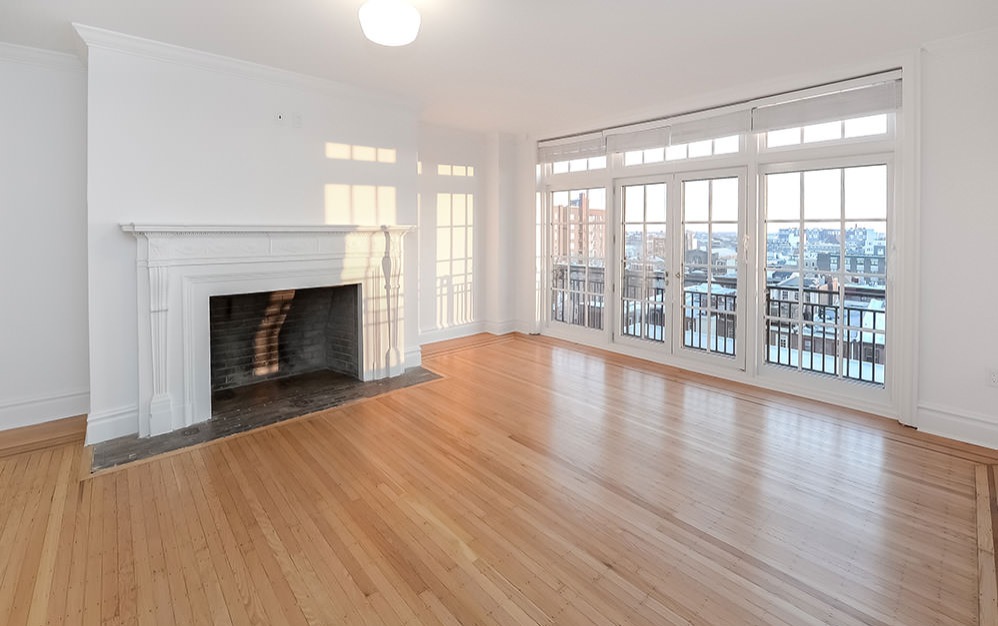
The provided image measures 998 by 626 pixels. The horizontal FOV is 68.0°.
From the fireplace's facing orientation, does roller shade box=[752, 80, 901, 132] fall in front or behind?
in front

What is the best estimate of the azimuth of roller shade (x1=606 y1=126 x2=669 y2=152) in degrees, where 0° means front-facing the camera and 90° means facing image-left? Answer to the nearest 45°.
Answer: approximately 45°

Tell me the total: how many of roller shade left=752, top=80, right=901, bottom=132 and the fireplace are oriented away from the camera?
0

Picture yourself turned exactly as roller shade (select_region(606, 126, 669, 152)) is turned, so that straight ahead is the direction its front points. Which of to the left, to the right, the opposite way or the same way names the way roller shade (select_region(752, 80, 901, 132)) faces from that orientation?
the same way

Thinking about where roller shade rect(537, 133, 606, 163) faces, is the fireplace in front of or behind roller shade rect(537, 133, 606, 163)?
in front

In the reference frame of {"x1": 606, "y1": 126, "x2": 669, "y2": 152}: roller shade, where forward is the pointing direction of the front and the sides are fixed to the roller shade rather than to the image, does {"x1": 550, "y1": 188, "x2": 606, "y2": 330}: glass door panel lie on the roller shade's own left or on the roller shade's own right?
on the roller shade's own right

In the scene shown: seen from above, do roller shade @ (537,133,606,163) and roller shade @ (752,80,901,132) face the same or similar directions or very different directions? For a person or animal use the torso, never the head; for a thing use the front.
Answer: same or similar directions

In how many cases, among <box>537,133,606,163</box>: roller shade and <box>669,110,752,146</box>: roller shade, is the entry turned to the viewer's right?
0

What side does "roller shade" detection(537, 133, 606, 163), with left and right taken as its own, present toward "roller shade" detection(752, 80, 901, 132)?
left

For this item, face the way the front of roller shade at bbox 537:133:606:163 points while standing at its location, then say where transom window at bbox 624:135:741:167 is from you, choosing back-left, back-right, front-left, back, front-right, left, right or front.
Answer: left

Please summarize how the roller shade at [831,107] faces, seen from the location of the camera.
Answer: facing the viewer and to the left of the viewer

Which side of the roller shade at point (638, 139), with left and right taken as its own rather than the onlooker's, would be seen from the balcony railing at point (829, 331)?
left

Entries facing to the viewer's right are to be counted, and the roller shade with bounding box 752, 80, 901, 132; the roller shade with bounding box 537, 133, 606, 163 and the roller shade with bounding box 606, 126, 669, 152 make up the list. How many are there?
0
